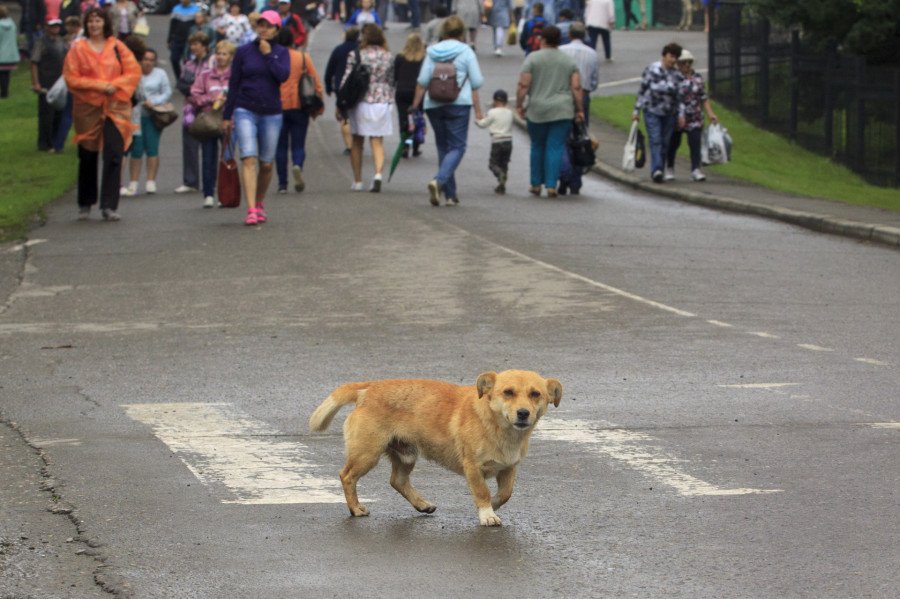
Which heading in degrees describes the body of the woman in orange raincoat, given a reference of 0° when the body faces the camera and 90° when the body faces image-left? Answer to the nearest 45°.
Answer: approximately 0°

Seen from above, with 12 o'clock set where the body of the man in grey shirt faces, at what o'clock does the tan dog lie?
The tan dog is roughly at 6 o'clock from the man in grey shirt.

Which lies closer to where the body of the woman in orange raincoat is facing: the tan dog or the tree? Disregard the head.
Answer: the tan dog

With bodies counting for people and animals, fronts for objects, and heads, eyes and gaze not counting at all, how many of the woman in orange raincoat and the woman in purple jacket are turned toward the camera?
2

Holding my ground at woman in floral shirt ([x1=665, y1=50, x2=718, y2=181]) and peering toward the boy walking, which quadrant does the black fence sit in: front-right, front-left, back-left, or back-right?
back-right

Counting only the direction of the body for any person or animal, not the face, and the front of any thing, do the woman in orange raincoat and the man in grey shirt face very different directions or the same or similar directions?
very different directions

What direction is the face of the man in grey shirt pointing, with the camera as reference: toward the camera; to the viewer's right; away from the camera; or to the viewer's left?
away from the camera

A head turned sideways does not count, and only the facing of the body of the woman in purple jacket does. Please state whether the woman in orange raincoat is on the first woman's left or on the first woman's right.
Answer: on the first woman's right

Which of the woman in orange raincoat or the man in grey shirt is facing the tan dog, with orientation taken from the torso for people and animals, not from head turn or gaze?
the woman in orange raincoat

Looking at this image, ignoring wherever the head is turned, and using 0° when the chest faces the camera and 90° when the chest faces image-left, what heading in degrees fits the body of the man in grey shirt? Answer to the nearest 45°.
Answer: approximately 180°
